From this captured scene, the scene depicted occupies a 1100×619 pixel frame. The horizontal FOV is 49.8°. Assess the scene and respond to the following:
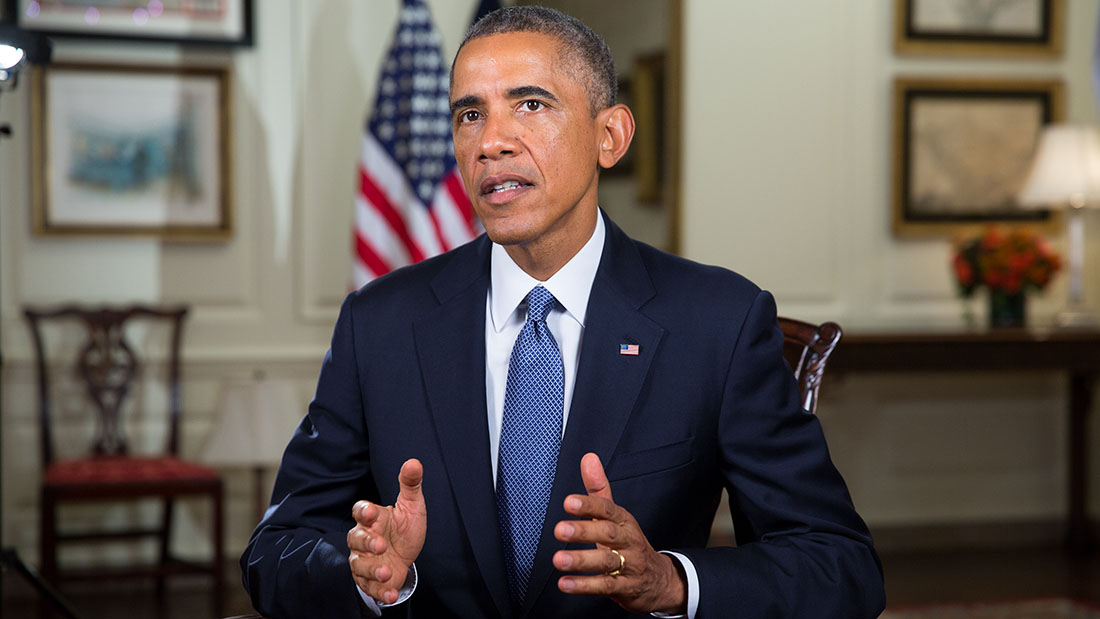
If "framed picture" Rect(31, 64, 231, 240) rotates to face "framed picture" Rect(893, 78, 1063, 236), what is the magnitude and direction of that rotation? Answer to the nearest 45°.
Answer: approximately 90° to its left

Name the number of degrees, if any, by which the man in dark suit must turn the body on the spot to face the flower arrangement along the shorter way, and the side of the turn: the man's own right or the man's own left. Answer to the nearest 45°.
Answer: approximately 135° to the man's own left

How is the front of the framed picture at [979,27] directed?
toward the camera

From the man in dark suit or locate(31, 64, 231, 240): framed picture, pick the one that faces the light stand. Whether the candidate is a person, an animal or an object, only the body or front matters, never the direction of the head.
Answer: the framed picture

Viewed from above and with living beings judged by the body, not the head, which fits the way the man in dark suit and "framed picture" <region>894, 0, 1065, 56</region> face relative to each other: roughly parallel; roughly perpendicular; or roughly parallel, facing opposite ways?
roughly parallel

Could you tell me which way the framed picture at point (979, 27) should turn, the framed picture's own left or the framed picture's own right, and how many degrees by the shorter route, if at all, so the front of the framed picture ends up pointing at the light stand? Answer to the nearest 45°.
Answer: approximately 45° to the framed picture's own right

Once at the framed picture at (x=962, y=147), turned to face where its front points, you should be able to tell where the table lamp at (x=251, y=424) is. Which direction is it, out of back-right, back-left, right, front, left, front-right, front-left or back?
front-right

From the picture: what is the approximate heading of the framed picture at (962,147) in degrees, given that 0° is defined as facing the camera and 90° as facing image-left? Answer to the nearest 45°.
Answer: approximately 0°

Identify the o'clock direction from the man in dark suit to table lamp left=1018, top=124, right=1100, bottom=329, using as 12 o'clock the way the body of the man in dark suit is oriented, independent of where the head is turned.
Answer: The table lamp is roughly at 7 o'clock from the man in dark suit.

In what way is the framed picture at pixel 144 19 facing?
toward the camera

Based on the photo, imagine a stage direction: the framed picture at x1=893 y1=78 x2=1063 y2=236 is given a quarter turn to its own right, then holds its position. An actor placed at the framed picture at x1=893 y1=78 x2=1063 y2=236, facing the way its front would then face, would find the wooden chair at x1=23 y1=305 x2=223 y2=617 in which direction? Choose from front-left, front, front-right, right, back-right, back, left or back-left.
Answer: front-left

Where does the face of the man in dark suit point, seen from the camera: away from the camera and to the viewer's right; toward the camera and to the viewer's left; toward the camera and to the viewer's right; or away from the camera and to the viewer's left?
toward the camera and to the viewer's left
